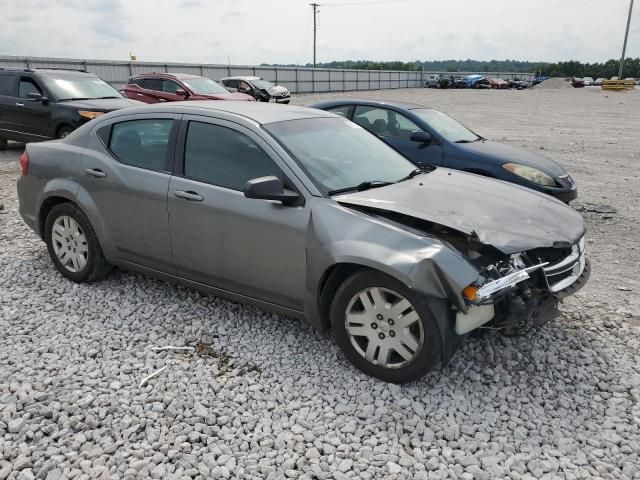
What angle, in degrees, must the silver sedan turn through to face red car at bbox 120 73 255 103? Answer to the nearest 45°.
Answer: approximately 135° to its left

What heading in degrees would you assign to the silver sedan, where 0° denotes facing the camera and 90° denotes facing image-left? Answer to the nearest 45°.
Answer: approximately 315°

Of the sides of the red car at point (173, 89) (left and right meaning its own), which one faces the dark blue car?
front

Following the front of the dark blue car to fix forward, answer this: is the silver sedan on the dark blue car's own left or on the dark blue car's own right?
on the dark blue car's own right

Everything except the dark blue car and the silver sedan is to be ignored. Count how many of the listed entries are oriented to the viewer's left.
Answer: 0

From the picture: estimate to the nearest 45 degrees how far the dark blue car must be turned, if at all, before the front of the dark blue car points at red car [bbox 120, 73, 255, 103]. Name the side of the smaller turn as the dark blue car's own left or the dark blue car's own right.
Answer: approximately 180°

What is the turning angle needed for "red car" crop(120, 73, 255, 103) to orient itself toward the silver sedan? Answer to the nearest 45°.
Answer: approximately 45° to its right

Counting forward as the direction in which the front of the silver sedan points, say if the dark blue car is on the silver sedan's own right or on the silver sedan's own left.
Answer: on the silver sedan's own left

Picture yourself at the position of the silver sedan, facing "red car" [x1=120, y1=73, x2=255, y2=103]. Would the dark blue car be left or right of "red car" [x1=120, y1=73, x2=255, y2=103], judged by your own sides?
right

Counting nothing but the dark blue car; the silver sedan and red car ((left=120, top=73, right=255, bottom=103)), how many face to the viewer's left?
0

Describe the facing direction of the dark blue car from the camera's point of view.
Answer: facing the viewer and to the right of the viewer

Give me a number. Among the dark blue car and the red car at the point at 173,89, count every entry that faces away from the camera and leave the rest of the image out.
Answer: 0
